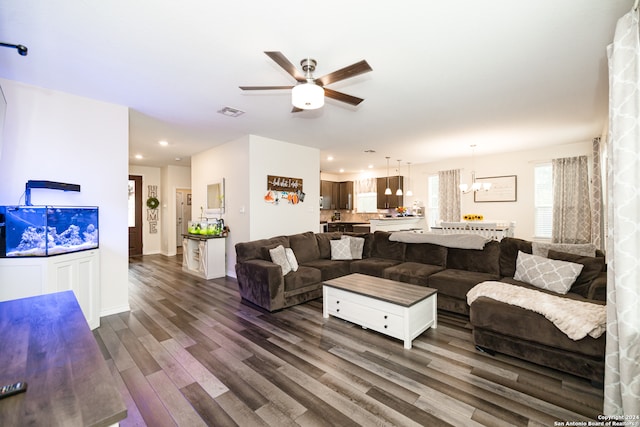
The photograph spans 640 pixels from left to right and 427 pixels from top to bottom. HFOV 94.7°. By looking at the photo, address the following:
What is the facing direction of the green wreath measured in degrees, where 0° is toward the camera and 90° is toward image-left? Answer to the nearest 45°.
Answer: approximately 0°

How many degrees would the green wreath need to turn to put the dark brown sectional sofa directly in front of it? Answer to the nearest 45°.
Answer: approximately 45° to its left

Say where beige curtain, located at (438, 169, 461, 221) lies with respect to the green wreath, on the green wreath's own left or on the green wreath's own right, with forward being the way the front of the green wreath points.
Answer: on the green wreath's own left

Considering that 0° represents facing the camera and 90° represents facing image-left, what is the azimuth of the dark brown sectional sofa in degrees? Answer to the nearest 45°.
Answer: approximately 45°

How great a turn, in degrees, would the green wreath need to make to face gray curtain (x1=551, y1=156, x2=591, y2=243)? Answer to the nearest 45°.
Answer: approximately 45° to its left

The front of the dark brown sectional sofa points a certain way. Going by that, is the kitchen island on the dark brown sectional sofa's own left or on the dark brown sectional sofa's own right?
on the dark brown sectional sofa's own right

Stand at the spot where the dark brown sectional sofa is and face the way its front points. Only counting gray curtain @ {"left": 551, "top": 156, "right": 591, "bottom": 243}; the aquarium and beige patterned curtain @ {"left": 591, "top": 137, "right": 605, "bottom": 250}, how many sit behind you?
2

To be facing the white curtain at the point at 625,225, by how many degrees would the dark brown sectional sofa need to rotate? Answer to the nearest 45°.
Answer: approximately 45° to its left
